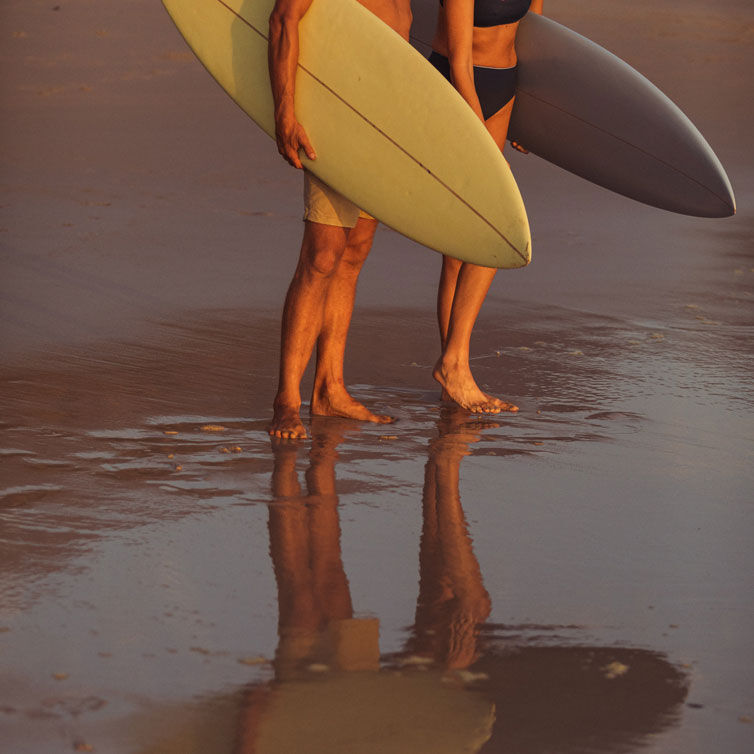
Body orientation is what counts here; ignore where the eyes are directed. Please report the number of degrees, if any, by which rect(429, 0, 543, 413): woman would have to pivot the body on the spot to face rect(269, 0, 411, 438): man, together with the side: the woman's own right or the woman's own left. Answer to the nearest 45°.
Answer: approximately 90° to the woman's own right

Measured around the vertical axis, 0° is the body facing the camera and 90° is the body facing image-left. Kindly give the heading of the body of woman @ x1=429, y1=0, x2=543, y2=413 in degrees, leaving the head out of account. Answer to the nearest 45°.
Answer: approximately 315°

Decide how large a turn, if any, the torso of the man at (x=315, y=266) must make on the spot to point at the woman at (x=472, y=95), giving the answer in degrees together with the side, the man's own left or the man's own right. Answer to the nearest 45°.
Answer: approximately 90° to the man's own left
